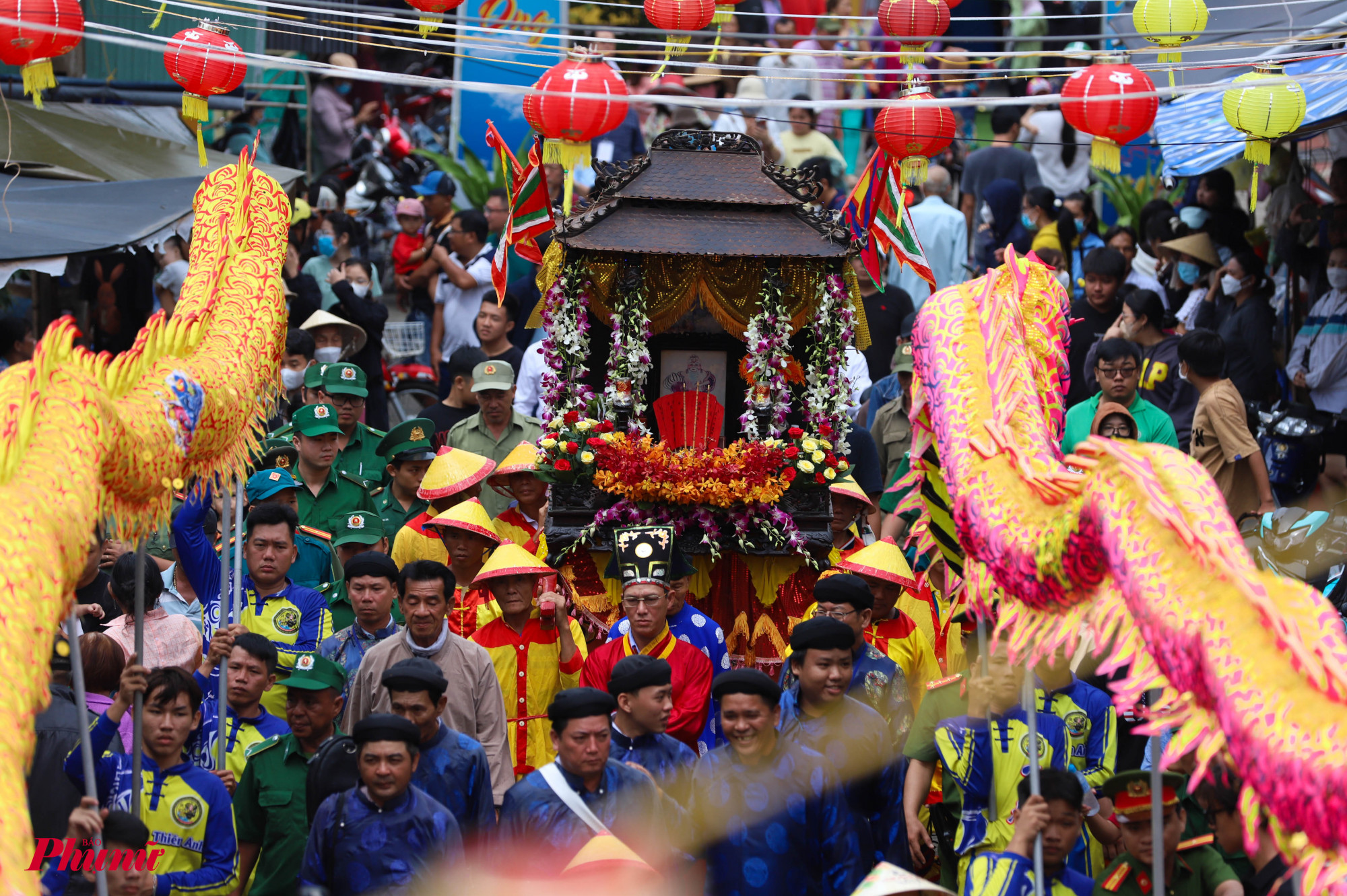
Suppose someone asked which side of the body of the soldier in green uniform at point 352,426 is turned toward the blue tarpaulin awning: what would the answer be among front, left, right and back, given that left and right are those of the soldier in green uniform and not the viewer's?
left

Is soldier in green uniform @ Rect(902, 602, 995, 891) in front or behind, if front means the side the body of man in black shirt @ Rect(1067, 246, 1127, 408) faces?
in front

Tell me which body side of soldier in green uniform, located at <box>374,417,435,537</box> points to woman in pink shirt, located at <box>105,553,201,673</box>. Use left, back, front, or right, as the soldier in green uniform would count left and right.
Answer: right
